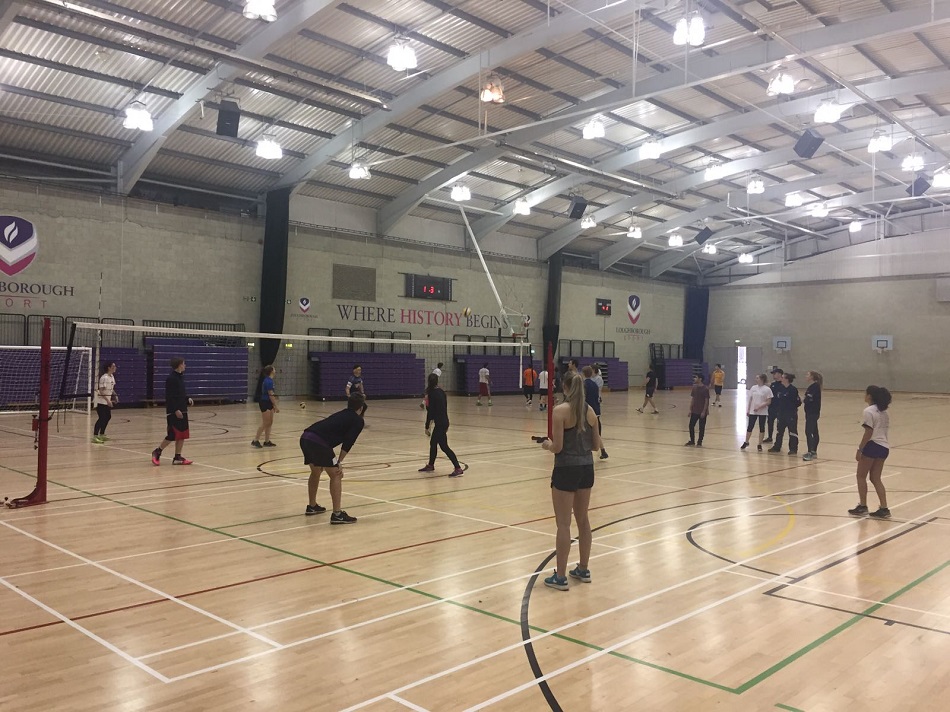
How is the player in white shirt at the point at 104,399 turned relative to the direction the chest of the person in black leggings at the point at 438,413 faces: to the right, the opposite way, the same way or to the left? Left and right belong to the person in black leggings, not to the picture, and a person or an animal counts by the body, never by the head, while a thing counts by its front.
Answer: the opposite way

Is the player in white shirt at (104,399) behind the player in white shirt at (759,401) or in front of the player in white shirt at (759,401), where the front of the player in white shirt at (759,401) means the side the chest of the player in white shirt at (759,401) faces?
in front

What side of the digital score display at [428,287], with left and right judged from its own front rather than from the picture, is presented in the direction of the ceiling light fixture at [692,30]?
front

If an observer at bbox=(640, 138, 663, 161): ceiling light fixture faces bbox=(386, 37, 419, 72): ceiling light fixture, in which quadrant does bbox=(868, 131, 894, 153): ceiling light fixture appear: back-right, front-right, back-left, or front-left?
back-left

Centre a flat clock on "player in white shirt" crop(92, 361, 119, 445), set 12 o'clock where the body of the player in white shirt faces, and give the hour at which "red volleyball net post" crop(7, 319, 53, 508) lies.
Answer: The red volleyball net post is roughly at 3 o'clock from the player in white shirt.

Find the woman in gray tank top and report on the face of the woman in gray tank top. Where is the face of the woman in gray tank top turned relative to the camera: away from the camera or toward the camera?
away from the camera

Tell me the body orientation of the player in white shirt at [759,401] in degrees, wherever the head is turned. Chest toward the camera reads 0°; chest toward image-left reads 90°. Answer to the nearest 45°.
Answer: approximately 45°

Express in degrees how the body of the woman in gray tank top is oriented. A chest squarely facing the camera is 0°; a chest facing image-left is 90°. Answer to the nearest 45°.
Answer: approximately 135°

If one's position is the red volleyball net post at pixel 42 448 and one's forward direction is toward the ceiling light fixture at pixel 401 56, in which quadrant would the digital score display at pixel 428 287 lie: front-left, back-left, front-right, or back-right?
front-left

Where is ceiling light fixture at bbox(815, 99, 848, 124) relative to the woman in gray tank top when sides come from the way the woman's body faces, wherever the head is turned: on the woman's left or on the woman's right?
on the woman's right

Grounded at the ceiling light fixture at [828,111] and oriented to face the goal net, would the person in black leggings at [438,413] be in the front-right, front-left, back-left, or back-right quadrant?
front-left

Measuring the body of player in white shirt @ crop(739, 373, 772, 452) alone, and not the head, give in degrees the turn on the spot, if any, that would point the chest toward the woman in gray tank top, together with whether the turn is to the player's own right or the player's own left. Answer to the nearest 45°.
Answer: approximately 45° to the player's own left

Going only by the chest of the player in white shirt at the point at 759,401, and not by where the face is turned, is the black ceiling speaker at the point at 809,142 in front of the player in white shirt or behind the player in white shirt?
behind

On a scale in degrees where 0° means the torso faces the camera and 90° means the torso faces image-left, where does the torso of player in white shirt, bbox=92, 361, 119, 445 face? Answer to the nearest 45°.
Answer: approximately 270°
